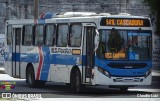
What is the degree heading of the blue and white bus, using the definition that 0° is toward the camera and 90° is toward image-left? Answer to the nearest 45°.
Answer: approximately 315°
